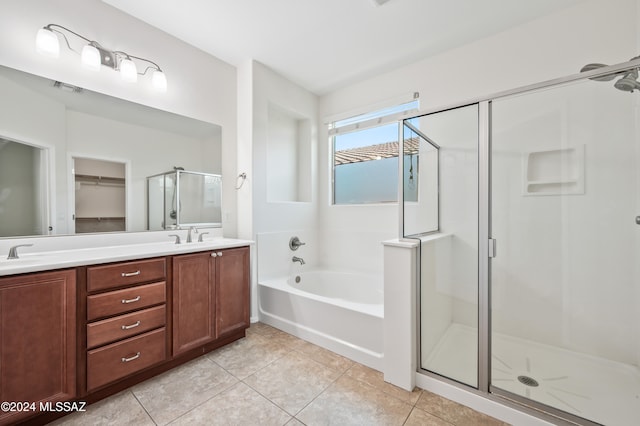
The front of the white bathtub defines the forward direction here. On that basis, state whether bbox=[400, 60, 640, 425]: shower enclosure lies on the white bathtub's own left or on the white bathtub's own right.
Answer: on the white bathtub's own left

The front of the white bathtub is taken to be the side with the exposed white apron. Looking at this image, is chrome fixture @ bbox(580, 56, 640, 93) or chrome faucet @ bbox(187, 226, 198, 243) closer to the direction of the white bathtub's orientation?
the chrome faucet

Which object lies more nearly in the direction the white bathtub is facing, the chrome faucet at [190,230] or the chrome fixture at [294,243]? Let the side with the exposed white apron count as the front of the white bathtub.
the chrome faucet

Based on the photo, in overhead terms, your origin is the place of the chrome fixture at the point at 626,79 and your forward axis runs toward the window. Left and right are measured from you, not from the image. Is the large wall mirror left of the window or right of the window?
left

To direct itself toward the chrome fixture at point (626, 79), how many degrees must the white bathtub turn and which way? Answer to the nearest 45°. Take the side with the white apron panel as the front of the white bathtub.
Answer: approximately 90° to its left

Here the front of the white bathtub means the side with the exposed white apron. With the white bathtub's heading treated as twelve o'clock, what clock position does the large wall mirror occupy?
The large wall mirror is roughly at 1 o'clock from the white bathtub.

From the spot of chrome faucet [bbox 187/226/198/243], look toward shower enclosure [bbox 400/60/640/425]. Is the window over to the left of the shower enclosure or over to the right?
left
